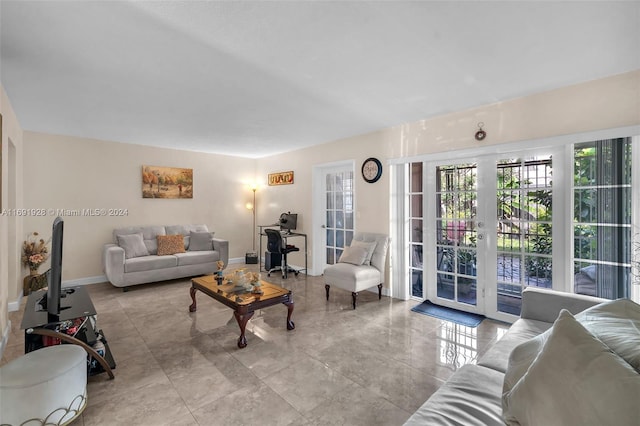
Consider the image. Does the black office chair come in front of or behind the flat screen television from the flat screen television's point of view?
in front

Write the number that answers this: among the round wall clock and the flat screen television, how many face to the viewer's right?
1

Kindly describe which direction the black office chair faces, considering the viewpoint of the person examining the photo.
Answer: facing away from the viewer and to the right of the viewer

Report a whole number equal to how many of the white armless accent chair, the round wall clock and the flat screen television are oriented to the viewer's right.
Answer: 1

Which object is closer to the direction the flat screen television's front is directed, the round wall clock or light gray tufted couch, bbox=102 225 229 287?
the round wall clock

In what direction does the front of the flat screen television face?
to the viewer's right

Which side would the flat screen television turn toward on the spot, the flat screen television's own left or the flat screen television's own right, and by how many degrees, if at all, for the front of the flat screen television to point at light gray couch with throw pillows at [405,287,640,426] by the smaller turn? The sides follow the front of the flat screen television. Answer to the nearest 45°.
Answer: approximately 45° to the flat screen television's own right

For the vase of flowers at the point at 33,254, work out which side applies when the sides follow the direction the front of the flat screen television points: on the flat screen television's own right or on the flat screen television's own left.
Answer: on the flat screen television's own left

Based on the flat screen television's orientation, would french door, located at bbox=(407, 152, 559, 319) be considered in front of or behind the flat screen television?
in front

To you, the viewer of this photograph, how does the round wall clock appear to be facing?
facing the viewer and to the left of the viewer

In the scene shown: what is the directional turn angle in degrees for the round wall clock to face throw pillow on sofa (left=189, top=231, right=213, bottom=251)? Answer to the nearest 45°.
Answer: approximately 45° to its right

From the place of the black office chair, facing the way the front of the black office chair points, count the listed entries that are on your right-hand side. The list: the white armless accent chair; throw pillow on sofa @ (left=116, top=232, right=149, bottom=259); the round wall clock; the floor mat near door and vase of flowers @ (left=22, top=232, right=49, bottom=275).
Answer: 3

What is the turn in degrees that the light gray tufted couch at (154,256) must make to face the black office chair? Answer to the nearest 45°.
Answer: approximately 45° to its left

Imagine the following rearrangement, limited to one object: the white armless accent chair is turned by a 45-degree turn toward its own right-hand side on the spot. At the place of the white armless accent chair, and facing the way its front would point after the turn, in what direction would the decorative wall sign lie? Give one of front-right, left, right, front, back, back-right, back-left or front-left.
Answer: front-right

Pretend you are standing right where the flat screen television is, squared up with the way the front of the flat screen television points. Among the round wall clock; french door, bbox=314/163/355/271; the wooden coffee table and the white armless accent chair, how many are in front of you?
4

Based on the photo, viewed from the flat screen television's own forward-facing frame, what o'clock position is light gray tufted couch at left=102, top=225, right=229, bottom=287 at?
The light gray tufted couch is roughly at 10 o'clock from the flat screen television.
